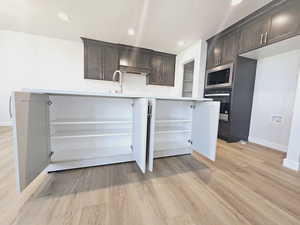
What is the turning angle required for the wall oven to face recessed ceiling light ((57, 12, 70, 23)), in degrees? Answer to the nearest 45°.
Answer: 0° — it already faces it

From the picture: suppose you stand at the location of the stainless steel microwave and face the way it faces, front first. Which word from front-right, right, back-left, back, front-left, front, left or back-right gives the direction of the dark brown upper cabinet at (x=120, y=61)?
front-right

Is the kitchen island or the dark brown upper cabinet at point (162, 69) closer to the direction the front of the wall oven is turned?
the kitchen island

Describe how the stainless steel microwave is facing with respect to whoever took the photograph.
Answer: facing the viewer and to the left of the viewer

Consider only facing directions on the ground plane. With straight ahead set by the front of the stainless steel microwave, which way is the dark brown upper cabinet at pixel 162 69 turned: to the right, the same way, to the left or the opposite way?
to the left

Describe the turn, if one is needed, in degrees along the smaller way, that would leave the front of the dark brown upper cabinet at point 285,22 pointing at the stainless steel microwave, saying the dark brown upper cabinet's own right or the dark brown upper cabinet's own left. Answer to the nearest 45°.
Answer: approximately 90° to the dark brown upper cabinet's own right

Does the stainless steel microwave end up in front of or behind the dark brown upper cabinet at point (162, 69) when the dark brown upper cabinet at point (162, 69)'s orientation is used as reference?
in front

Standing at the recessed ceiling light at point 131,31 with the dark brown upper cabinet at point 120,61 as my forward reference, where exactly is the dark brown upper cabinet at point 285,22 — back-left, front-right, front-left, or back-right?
back-right

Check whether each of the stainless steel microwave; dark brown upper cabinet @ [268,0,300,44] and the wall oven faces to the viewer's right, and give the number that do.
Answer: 0

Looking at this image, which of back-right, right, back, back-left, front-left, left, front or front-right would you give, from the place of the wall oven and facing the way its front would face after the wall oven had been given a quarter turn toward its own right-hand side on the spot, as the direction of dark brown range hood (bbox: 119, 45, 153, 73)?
front-left

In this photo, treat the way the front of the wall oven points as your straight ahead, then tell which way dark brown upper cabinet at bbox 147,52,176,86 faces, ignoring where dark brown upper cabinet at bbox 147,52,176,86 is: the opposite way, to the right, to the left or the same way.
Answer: to the left

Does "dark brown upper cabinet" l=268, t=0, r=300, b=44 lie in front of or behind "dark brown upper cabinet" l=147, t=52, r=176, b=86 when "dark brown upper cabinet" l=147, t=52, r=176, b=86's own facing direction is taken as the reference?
in front

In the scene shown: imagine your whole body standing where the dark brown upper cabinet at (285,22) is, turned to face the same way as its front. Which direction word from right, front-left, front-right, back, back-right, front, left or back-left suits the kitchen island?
front

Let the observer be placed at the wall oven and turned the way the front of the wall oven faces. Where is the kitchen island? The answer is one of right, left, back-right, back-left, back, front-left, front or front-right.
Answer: front
